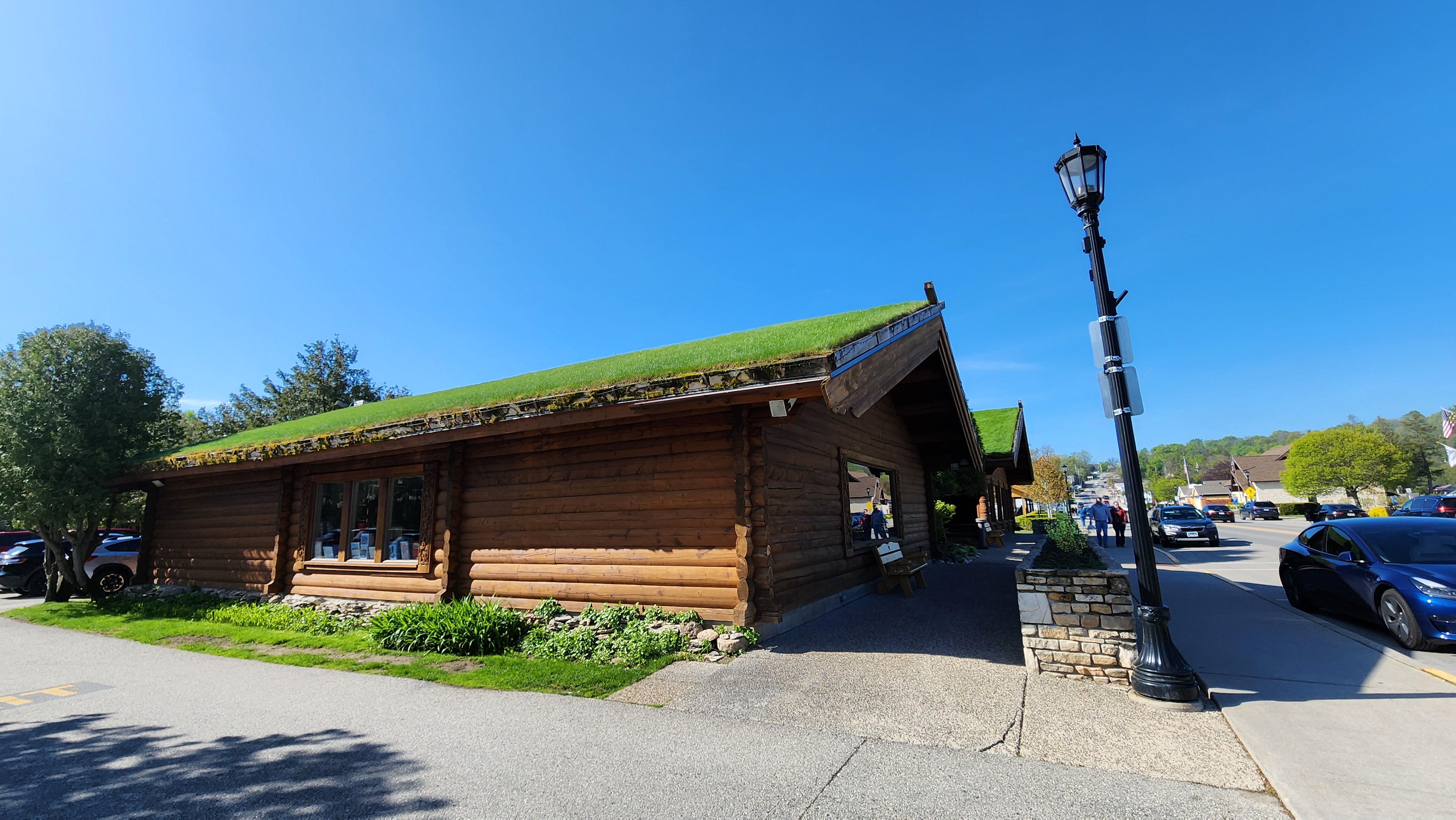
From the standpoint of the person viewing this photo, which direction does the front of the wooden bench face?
facing the viewer and to the right of the viewer

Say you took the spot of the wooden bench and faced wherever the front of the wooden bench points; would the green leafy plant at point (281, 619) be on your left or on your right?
on your right

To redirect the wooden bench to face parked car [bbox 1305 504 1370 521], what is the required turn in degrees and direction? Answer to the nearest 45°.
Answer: approximately 90° to its left

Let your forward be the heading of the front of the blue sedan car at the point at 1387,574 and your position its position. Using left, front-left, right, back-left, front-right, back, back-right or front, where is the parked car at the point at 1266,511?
back-left

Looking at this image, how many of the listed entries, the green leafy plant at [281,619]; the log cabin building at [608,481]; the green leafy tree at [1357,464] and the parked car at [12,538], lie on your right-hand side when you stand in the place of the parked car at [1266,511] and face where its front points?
1

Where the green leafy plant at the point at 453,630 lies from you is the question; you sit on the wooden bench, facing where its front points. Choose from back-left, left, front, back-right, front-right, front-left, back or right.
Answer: right

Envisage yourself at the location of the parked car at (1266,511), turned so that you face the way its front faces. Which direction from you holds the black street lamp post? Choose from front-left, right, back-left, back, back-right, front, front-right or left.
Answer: back-left

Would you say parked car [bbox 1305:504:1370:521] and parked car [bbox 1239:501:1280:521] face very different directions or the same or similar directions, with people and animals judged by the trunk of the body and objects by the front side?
same or similar directions

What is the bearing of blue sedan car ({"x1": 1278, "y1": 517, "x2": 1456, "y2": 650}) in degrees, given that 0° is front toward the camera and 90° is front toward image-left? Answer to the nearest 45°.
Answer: approximately 315°

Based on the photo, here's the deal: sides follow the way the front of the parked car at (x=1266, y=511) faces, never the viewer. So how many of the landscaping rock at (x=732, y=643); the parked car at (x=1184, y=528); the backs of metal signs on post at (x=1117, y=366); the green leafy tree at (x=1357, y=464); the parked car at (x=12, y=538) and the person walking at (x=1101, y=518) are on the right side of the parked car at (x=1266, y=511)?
1

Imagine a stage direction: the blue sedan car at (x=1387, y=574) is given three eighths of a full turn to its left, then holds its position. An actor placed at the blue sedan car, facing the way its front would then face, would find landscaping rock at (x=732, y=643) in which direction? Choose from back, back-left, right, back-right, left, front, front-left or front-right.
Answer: back-left
